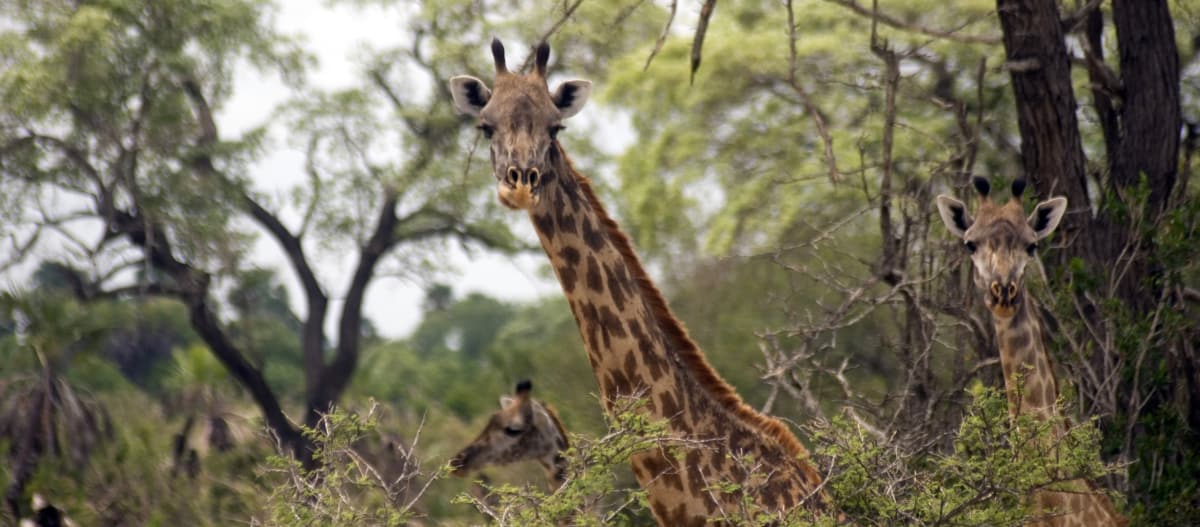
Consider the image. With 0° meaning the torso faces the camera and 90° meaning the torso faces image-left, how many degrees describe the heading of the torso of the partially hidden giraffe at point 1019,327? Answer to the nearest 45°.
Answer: approximately 45°

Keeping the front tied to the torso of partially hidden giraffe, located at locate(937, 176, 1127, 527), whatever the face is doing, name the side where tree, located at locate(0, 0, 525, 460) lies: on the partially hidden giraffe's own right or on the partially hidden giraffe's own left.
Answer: on the partially hidden giraffe's own right

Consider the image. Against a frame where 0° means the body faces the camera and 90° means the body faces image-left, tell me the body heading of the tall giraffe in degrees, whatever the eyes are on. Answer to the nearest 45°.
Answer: approximately 45°
